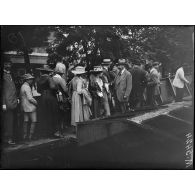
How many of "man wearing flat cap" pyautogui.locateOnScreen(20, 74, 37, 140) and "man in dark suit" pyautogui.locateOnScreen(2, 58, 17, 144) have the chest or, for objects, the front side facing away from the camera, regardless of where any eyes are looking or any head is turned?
0

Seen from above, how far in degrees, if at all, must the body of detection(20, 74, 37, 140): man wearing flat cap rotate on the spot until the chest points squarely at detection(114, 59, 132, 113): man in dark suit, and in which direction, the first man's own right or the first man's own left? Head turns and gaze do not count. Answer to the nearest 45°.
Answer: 0° — they already face them

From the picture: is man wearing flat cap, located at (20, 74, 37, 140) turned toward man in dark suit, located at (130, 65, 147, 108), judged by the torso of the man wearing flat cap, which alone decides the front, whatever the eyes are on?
yes

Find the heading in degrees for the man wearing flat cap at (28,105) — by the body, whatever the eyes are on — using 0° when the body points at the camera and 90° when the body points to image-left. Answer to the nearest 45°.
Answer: approximately 270°

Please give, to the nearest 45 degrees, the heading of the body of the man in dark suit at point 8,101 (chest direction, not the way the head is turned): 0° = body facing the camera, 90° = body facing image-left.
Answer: approximately 315°

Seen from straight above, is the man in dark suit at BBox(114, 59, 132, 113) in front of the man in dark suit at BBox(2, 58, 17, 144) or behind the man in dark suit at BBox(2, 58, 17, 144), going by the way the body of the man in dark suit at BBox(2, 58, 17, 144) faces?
in front

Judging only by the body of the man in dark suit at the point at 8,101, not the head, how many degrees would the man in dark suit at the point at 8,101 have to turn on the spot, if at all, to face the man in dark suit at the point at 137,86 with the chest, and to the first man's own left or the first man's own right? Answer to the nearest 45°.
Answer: approximately 45° to the first man's own left
